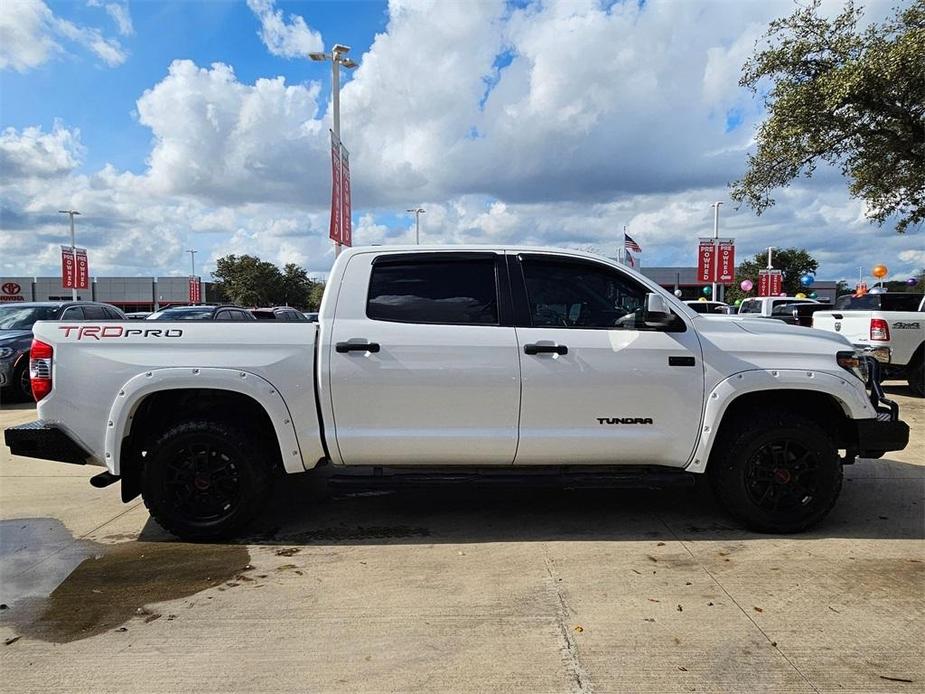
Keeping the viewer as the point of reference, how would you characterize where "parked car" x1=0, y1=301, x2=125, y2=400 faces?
facing the viewer and to the left of the viewer

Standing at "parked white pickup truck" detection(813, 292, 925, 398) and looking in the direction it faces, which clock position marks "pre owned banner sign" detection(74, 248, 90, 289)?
The pre owned banner sign is roughly at 8 o'clock from the parked white pickup truck.

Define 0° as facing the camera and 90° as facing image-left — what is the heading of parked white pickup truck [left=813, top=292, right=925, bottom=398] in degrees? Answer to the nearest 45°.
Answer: approximately 225°

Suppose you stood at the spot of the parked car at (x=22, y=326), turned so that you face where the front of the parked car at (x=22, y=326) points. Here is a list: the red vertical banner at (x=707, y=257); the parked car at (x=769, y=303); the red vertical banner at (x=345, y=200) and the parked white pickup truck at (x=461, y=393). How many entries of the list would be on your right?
0

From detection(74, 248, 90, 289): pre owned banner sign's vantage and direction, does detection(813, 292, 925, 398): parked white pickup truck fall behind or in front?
in front

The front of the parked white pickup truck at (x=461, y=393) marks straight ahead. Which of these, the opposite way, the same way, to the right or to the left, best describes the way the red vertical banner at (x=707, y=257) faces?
to the right

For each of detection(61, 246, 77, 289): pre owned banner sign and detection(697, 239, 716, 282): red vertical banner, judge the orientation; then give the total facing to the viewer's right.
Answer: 0

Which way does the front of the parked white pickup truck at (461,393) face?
to the viewer's right

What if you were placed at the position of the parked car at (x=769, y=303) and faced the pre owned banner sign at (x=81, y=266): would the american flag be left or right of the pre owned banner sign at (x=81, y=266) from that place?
right

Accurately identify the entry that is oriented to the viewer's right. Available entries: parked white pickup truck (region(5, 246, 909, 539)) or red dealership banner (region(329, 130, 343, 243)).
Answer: the parked white pickup truck

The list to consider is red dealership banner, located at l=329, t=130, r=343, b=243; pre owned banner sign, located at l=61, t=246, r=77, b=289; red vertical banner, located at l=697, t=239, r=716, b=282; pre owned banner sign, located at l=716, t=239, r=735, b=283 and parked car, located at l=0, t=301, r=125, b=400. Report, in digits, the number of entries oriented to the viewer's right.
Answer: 0

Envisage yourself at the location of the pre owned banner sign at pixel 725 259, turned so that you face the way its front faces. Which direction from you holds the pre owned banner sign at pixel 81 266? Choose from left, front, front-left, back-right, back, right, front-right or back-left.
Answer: right

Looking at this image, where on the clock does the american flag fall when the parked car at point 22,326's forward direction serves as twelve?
The american flag is roughly at 7 o'clock from the parked car.

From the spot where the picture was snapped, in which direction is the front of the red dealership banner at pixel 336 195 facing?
facing the viewer

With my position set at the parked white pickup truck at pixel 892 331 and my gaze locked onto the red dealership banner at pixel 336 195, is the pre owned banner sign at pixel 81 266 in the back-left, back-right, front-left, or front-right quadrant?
front-right

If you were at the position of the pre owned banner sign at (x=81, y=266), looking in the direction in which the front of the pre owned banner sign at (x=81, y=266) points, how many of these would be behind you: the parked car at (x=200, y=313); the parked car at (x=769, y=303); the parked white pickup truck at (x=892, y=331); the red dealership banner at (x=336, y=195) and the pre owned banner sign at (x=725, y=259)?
0

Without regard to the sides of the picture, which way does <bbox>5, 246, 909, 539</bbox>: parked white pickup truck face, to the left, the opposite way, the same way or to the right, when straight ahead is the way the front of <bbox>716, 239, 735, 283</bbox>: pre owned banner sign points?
to the left

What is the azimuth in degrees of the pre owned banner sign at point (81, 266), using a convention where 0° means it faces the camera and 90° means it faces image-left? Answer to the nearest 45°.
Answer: approximately 0°

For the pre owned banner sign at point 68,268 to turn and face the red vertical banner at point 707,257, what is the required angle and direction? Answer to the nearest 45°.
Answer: approximately 45° to its left

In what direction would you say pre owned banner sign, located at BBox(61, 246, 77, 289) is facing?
toward the camera

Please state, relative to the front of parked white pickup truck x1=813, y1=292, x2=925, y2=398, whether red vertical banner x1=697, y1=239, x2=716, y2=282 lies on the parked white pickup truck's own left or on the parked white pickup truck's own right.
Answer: on the parked white pickup truck's own left

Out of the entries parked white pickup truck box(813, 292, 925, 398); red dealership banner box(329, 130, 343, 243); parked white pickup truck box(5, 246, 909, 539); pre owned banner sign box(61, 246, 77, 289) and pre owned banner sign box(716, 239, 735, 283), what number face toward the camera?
3
